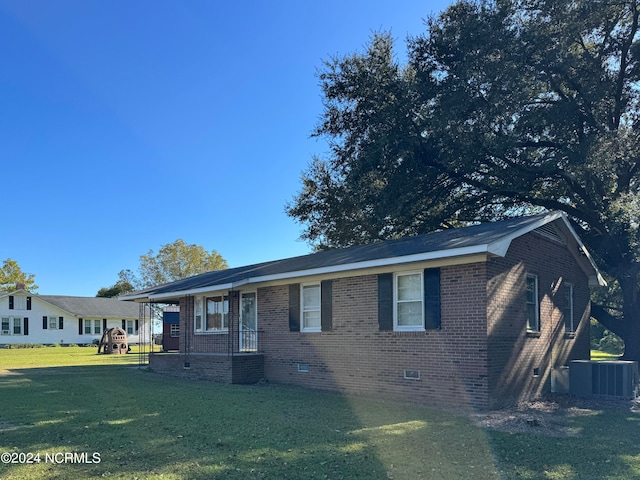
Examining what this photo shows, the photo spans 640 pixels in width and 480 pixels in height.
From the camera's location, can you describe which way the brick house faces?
facing the viewer and to the left of the viewer
